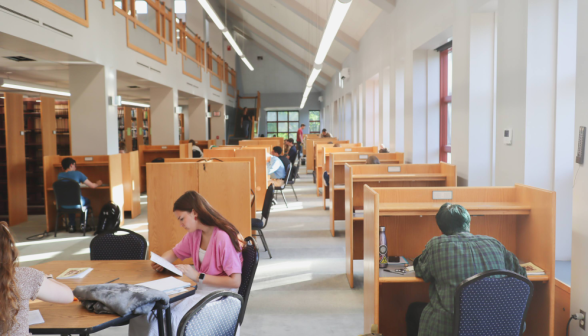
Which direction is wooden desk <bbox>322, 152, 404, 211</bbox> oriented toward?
toward the camera

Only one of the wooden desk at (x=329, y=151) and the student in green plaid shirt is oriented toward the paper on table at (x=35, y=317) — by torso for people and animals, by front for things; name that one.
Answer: the wooden desk

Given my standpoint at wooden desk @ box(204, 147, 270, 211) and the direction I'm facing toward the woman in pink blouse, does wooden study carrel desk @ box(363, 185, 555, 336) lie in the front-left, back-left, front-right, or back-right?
front-left

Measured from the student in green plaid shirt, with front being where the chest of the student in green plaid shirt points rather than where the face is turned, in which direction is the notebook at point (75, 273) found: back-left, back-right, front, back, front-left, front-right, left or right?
left

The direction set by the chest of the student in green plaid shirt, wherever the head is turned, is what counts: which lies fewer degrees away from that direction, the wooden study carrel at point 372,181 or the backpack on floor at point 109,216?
the wooden study carrel

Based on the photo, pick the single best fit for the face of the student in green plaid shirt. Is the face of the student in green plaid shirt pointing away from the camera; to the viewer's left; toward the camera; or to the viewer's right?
away from the camera

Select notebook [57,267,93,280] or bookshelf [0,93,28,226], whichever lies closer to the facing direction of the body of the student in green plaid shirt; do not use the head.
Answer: the bookshelf

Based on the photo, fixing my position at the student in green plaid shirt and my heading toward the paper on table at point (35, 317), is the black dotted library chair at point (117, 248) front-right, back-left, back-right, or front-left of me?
front-right

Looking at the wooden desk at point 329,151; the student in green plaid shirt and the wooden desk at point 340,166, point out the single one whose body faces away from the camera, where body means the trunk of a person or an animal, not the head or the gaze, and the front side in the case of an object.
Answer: the student in green plaid shirt

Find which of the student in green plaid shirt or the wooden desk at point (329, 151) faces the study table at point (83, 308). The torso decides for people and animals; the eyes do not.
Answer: the wooden desk

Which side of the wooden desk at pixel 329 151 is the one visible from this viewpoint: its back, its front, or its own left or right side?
front

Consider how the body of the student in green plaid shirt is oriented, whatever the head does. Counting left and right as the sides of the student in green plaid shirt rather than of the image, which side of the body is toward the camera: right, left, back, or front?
back

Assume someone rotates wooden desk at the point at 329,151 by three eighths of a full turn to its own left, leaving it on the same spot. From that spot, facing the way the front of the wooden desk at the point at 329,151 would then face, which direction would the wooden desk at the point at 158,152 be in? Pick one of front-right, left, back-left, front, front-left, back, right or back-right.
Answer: back-left

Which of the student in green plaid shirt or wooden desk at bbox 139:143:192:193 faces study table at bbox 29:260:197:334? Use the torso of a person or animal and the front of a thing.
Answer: the wooden desk
